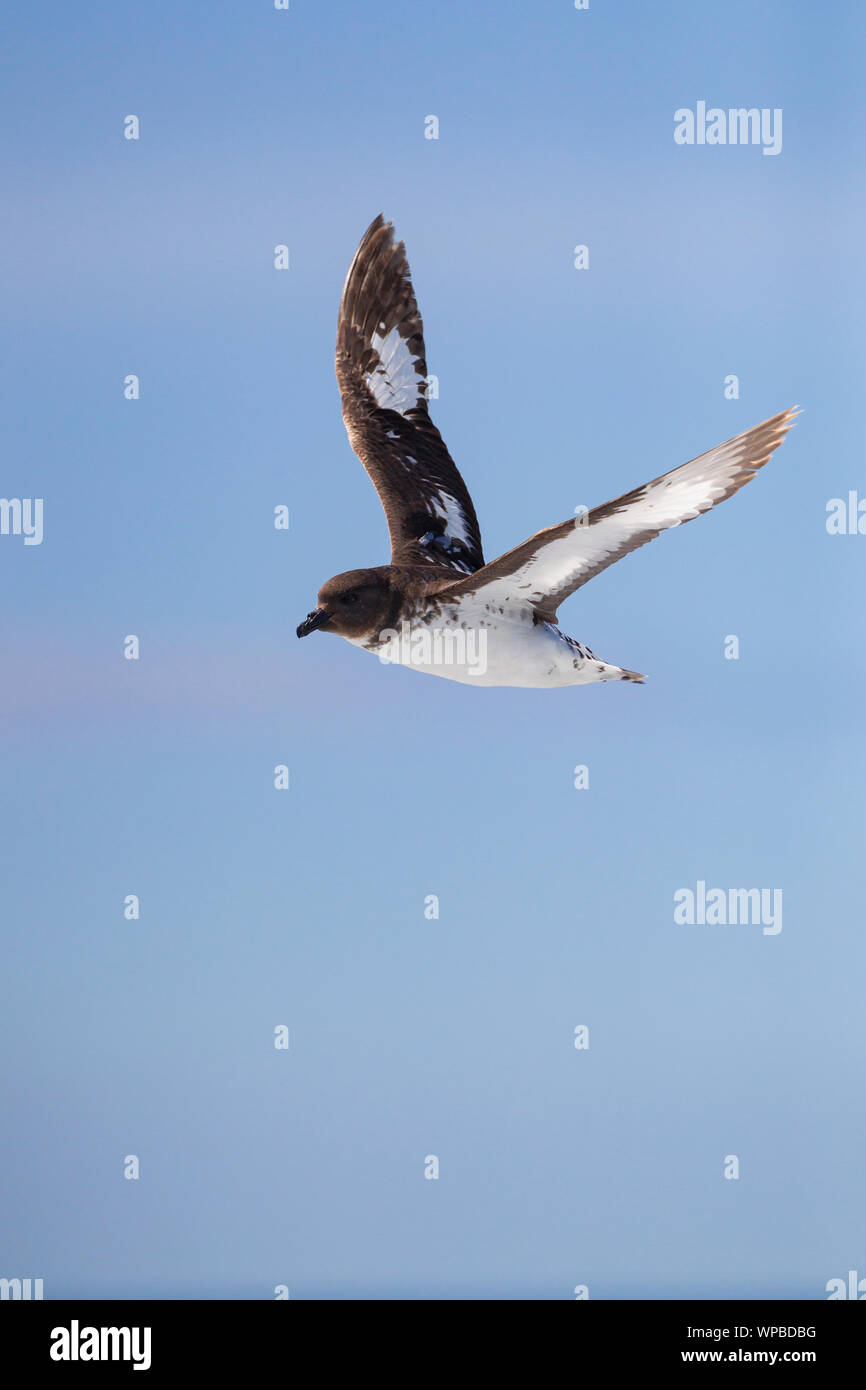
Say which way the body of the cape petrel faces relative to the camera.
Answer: to the viewer's left
